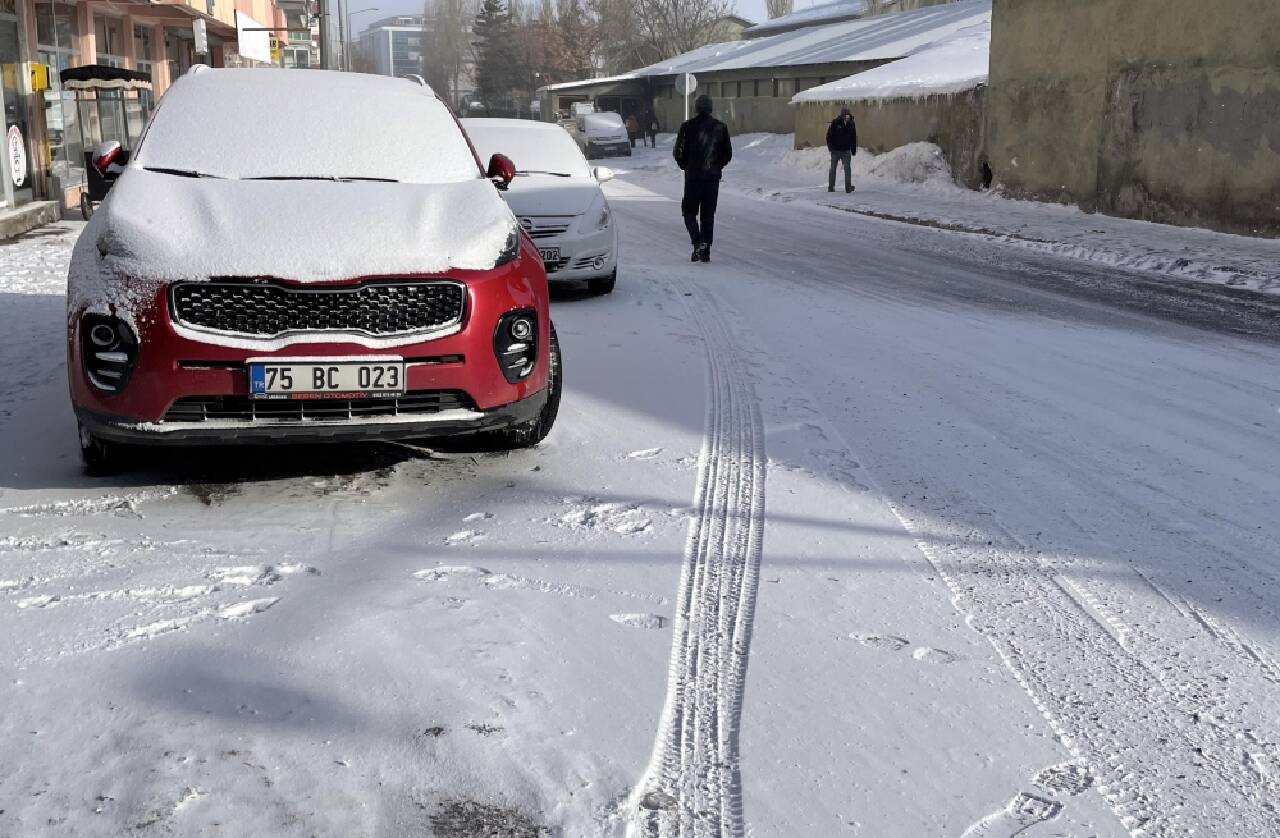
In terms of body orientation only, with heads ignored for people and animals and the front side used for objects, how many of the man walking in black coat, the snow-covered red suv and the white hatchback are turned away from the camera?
1

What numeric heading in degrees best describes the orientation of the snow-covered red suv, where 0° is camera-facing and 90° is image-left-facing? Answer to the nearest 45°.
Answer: approximately 0°

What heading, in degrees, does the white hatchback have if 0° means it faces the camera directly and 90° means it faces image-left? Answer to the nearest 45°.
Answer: approximately 0°

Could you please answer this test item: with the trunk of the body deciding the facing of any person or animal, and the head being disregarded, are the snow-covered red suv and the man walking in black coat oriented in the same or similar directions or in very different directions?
very different directions

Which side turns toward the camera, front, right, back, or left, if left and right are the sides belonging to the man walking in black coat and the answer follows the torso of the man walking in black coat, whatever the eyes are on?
back

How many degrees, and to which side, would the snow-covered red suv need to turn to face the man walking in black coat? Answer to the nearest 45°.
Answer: approximately 135° to its left

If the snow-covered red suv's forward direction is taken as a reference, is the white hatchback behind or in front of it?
behind

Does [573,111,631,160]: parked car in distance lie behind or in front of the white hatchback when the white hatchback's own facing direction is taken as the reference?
behind

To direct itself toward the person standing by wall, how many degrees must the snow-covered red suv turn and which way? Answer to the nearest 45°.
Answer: approximately 135° to its left

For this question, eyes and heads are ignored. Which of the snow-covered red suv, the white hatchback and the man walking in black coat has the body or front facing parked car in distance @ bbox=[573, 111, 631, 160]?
the man walking in black coat
